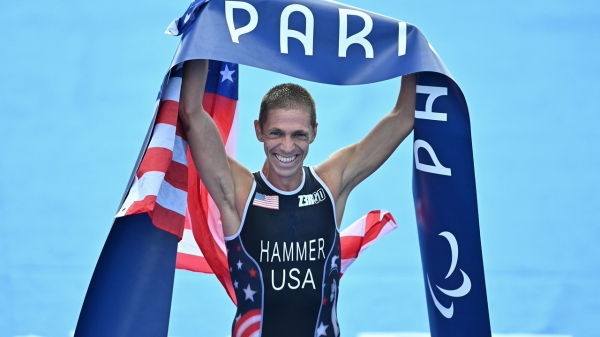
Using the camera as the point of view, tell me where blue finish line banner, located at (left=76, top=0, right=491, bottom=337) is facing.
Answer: facing the viewer

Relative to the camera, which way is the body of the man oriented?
toward the camera

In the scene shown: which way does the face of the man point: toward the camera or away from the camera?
toward the camera
